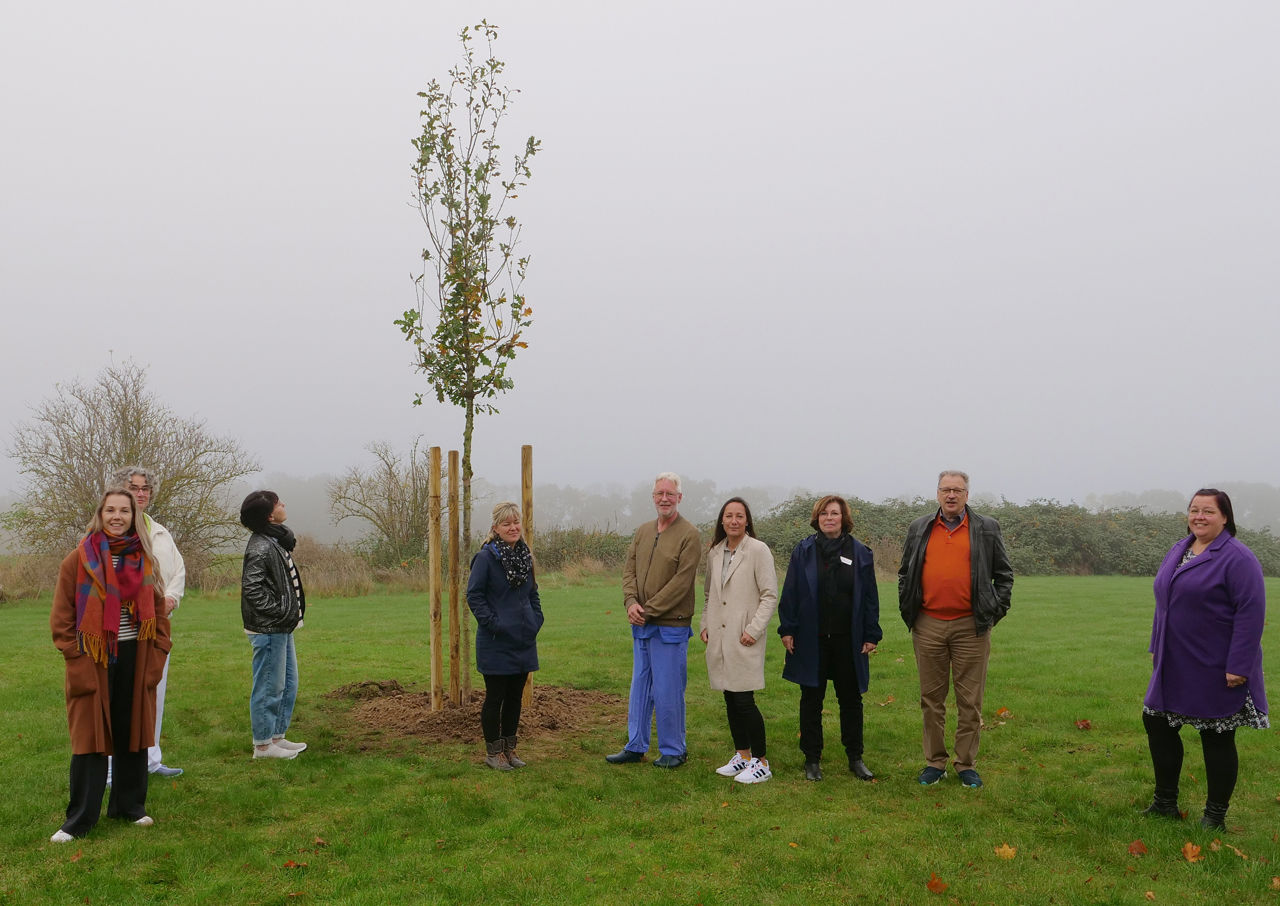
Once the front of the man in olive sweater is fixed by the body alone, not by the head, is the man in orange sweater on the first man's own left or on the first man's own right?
on the first man's own left

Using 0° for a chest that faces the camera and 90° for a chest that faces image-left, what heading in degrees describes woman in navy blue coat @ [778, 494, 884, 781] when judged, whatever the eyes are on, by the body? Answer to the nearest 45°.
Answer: approximately 0°

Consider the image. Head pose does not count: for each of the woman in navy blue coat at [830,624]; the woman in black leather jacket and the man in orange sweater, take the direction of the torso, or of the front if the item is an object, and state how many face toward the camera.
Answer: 2

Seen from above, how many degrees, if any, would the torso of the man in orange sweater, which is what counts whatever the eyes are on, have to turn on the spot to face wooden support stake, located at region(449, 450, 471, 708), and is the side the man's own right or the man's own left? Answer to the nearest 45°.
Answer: approximately 90° to the man's own right

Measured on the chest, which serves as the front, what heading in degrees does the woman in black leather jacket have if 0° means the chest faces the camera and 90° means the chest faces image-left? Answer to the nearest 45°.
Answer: approximately 270°
